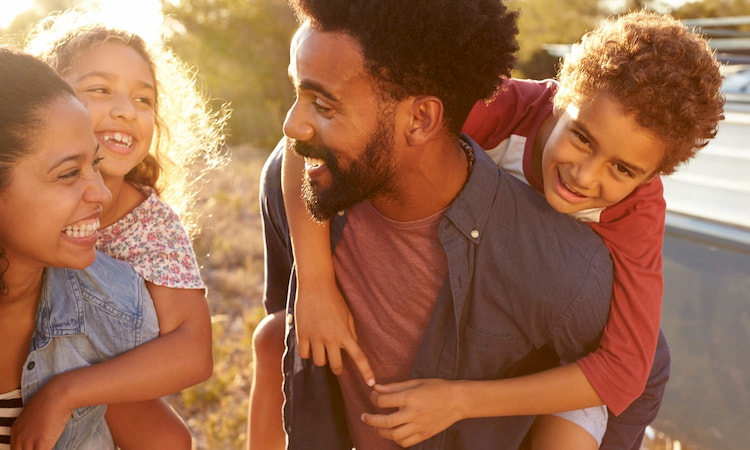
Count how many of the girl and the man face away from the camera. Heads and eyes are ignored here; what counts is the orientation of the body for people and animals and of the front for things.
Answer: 0

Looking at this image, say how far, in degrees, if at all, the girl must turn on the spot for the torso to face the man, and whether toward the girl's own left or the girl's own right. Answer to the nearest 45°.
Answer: approximately 90° to the girl's own left

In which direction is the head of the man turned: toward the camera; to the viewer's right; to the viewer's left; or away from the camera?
to the viewer's left

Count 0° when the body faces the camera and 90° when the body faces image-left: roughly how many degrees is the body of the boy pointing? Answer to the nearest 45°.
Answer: approximately 45°

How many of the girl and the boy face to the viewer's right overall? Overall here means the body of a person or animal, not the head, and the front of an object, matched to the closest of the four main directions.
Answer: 0

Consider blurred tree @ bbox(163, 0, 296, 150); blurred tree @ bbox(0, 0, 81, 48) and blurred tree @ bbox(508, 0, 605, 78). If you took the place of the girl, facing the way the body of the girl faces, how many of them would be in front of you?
0

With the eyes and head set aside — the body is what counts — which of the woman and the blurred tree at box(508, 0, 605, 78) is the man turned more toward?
the woman

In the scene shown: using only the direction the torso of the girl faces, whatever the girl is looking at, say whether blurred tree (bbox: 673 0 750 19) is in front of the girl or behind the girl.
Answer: behind

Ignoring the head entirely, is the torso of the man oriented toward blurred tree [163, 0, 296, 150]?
no

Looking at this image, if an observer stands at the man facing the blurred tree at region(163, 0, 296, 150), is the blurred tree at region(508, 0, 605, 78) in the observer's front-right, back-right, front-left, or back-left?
front-right

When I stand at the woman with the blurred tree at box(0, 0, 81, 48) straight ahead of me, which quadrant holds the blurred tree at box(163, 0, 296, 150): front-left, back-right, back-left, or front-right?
front-right

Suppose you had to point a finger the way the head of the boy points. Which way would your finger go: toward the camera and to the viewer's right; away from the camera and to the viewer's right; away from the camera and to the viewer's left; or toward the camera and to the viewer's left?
toward the camera and to the viewer's left

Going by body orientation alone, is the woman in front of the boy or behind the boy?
in front

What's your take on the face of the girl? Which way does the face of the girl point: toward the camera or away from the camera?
toward the camera

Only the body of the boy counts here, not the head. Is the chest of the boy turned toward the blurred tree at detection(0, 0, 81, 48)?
no

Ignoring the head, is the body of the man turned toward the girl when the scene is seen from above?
no

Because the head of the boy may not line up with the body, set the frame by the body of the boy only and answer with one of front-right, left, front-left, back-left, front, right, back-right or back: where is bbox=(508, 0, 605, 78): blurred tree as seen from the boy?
back-right

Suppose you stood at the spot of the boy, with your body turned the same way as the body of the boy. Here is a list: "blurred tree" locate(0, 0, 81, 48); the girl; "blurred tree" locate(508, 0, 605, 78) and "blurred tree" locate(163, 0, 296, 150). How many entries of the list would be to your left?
0

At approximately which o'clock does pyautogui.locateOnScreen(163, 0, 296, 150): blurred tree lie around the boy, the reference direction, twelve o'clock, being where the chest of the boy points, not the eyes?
The blurred tree is roughly at 4 o'clock from the boy.
